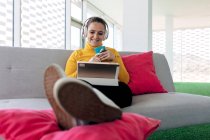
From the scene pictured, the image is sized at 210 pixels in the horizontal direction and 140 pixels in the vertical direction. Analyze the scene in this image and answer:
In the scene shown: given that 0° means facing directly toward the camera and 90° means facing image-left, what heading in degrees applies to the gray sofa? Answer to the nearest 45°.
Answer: approximately 0°

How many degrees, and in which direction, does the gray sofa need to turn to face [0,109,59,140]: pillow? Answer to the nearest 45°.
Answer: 0° — it already faces it
